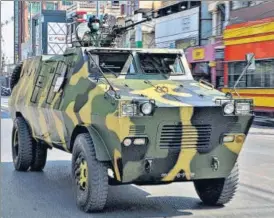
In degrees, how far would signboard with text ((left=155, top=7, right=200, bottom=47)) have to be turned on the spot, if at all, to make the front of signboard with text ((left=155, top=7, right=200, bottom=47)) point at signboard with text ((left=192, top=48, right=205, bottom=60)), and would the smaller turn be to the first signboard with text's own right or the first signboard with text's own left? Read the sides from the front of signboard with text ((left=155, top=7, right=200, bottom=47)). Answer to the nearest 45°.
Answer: approximately 45° to the first signboard with text's own left

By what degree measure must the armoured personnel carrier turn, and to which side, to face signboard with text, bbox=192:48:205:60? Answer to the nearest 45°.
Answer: approximately 135° to its left

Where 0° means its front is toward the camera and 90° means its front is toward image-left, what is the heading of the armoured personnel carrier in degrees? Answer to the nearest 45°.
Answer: approximately 315°
